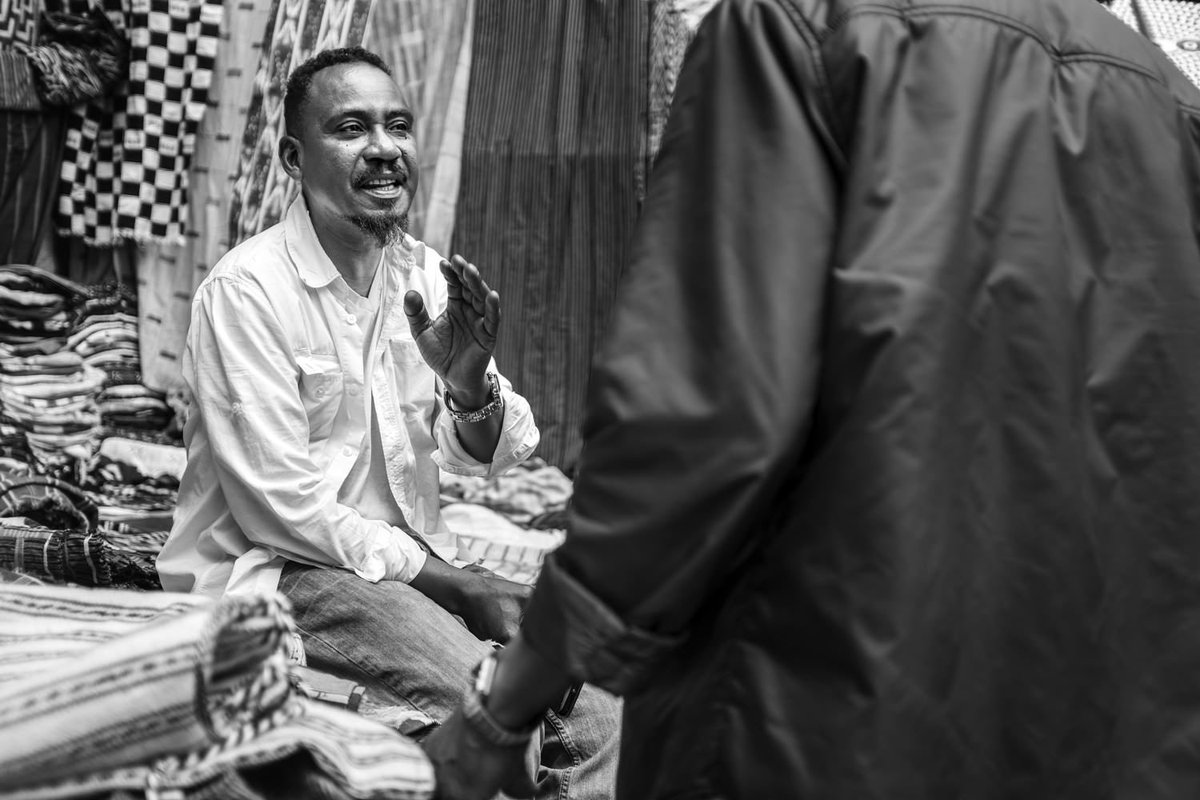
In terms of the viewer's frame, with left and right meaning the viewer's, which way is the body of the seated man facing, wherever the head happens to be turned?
facing the viewer and to the right of the viewer

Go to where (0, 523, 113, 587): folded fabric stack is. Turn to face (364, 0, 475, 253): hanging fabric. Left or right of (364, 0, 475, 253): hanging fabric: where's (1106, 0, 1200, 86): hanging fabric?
right

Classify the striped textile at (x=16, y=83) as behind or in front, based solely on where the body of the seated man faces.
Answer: behind

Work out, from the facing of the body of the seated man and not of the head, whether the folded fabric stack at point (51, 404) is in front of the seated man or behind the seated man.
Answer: behind

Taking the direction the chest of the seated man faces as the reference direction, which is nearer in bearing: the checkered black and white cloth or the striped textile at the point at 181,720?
the striped textile

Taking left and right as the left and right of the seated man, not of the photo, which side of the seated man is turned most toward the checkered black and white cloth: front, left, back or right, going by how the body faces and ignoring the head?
back

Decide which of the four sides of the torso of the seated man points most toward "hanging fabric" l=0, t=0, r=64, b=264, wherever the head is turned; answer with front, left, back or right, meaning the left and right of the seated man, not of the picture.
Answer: back

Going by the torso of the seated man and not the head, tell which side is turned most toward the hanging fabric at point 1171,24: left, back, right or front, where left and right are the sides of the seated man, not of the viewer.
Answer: left

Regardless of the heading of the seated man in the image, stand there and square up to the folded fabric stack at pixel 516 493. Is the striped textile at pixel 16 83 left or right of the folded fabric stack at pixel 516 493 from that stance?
left

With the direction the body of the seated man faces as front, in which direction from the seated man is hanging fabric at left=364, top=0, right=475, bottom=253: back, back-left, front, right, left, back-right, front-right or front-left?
back-left

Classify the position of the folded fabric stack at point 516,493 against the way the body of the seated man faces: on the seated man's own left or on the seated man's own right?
on the seated man's own left

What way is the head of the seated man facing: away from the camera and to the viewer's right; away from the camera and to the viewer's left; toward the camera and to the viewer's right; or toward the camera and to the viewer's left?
toward the camera and to the viewer's right
